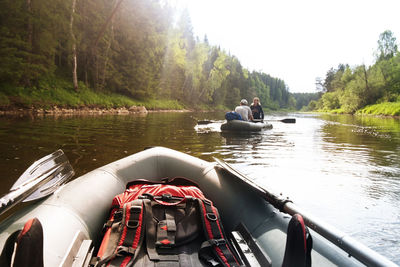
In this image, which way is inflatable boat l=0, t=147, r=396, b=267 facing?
away from the camera

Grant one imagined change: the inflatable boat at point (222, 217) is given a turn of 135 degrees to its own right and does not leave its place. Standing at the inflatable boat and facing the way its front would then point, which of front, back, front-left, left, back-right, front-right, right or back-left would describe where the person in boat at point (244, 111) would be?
back-left
